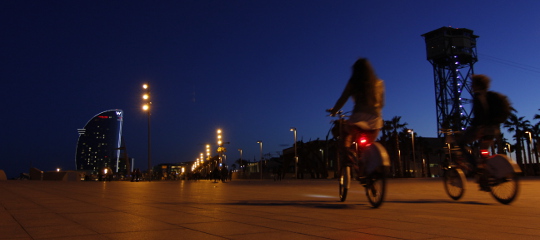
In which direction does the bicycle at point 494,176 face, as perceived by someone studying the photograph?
facing away from the viewer and to the left of the viewer

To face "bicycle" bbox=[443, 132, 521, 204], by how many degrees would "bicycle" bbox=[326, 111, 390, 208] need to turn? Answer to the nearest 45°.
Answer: approximately 90° to its right

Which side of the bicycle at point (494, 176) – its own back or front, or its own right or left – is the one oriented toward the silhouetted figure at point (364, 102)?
left

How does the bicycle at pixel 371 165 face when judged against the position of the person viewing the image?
facing away from the viewer and to the left of the viewer

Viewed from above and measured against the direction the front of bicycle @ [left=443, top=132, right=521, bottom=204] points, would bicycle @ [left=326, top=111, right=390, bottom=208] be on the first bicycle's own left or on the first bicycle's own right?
on the first bicycle's own left
